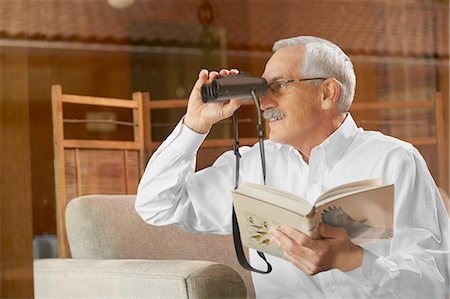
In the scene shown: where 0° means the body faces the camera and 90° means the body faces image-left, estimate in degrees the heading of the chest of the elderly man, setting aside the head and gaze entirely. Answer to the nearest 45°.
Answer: approximately 45°

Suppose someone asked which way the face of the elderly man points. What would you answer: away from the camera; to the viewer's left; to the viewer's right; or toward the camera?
to the viewer's left

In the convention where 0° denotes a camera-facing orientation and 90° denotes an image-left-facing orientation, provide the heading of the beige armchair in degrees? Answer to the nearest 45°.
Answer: approximately 315°
